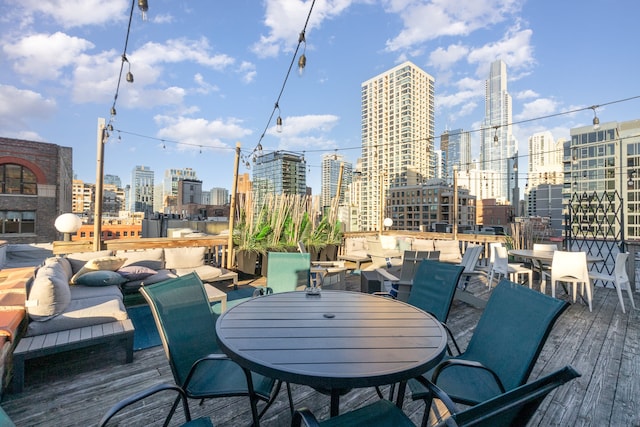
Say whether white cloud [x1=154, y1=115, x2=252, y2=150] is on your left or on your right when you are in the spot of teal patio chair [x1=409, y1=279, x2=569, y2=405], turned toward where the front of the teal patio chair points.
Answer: on your right

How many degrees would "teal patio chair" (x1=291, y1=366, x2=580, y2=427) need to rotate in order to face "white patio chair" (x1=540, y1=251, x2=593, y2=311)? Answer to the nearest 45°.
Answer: approximately 90° to its right

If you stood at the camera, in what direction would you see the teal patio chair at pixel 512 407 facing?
facing to the left of the viewer

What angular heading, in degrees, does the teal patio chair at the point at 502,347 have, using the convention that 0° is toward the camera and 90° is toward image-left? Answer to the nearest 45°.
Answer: approximately 45°

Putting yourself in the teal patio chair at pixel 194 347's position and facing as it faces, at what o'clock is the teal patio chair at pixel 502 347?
the teal patio chair at pixel 502 347 is roughly at 11 o'clock from the teal patio chair at pixel 194 347.

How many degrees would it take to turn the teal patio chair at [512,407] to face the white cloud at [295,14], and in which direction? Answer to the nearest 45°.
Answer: approximately 45° to its right

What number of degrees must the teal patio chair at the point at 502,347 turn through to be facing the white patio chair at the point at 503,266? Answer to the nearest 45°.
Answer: approximately 135° to its right

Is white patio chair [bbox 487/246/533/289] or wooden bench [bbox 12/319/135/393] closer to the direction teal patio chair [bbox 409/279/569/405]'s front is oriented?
the wooden bench

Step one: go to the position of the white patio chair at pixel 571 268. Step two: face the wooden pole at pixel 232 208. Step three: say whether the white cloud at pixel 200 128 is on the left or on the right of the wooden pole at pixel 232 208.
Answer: right

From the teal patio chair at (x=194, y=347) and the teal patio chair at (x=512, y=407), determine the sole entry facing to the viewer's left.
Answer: the teal patio chair at (x=512, y=407)

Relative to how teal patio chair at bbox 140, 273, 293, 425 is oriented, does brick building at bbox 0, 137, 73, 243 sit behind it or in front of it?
behind
